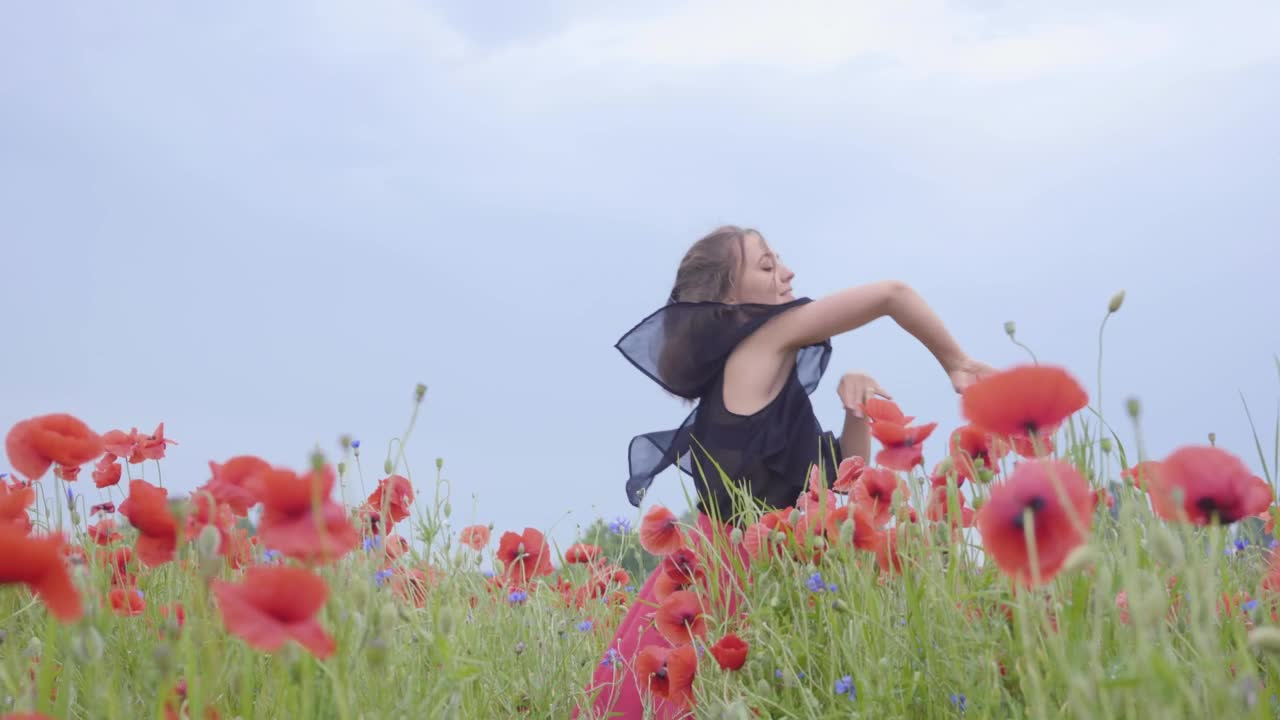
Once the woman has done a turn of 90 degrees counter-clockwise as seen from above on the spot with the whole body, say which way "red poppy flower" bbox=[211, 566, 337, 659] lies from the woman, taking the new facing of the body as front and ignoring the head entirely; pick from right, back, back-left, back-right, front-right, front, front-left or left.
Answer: back

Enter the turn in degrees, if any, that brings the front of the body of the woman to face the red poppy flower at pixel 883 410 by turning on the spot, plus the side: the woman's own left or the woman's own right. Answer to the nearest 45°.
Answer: approximately 90° to the woman's own right

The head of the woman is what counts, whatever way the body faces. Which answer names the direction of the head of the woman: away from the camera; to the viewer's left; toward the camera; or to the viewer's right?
to the viewer's right

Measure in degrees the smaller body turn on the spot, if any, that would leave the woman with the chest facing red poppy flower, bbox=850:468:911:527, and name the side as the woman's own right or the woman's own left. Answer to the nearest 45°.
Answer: approximately 90° to the woman's own right

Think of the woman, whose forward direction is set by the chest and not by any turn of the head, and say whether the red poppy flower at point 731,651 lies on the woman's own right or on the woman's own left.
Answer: on the woman's own right

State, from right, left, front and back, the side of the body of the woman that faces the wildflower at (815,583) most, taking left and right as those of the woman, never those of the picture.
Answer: right

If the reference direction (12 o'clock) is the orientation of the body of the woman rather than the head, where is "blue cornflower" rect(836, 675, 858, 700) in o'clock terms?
The blue cornflower is roughly at 3 o'clock from the woman.

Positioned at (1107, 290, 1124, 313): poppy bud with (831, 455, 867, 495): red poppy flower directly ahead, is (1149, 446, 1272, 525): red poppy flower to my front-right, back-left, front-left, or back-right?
back-left

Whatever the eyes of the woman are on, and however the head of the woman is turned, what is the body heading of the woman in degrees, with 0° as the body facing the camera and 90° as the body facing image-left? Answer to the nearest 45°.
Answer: approximately 270°

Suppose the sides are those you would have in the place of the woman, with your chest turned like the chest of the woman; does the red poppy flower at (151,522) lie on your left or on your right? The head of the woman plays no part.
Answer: on your right
